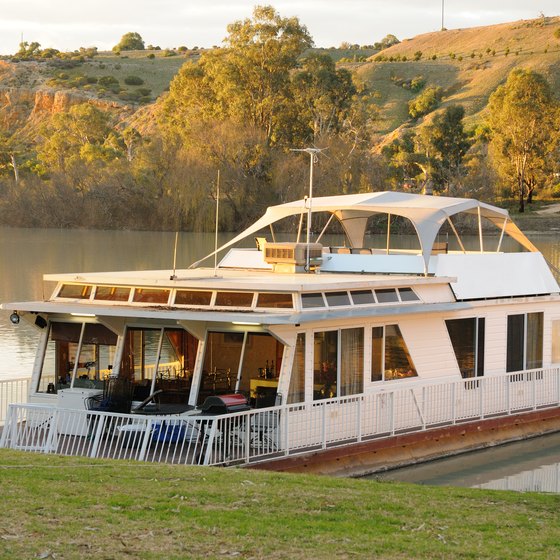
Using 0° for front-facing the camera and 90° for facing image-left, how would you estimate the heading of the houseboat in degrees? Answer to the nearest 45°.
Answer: approximately 45°
